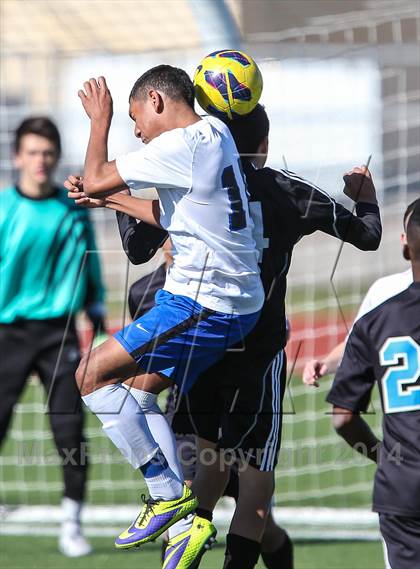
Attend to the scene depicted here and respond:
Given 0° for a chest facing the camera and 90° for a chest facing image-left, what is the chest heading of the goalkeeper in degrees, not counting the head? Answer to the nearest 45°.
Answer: approximately 0°

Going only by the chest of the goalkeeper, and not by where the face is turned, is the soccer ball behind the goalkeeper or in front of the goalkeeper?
in front

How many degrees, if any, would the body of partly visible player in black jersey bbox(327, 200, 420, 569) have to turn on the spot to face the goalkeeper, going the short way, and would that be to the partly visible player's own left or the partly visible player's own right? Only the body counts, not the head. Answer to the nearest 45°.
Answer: approximately 45° to the partly visible player's own left

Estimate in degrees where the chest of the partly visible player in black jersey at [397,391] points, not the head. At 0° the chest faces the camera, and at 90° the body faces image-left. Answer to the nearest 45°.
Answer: approximately 180°
